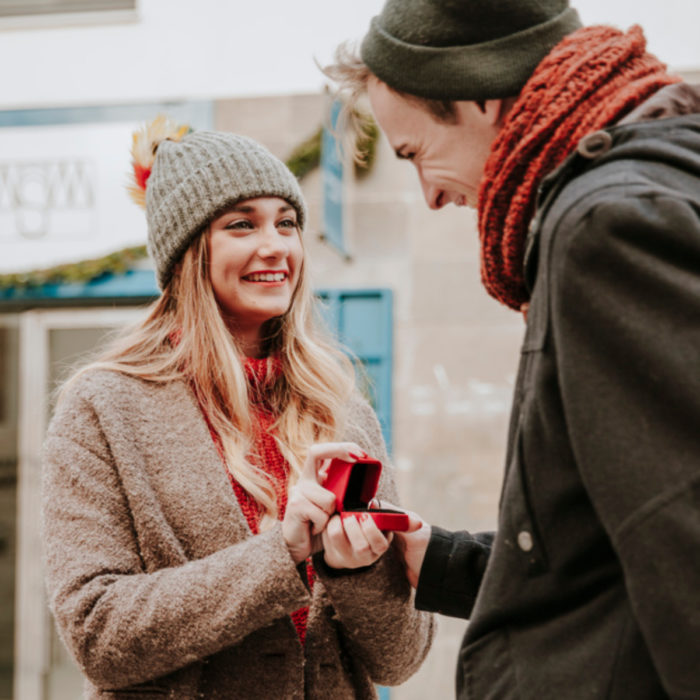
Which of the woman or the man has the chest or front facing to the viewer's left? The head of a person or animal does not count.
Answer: the man

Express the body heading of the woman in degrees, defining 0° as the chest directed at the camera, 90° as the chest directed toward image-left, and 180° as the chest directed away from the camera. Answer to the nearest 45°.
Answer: approximately 315°

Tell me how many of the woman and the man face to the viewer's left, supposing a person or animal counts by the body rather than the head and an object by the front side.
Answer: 1

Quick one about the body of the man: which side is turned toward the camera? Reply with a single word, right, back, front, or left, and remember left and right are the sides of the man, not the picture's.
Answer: left

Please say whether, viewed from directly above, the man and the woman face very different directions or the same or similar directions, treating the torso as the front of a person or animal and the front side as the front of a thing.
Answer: very different directions

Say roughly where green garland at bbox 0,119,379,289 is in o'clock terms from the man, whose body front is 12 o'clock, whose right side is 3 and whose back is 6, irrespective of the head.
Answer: The green garland is roughly at 2 o'clock from the man.
